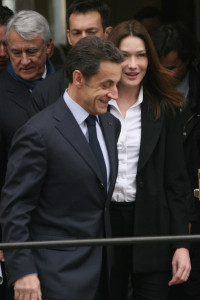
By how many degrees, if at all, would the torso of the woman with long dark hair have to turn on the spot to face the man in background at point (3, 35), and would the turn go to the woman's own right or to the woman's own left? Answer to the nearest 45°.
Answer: approximately 90° to the woman's own right

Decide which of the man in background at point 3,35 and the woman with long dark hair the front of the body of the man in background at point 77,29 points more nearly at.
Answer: the woman with long dark hair

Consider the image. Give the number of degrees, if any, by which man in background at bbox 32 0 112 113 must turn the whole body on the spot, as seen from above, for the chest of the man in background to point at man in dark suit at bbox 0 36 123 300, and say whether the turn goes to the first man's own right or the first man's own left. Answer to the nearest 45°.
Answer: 0° — they already face them

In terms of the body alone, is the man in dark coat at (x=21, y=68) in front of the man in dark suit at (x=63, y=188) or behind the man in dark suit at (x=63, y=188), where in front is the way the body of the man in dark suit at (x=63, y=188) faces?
behind

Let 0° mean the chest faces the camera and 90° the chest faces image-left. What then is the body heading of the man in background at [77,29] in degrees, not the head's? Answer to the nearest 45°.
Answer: approximately 0°

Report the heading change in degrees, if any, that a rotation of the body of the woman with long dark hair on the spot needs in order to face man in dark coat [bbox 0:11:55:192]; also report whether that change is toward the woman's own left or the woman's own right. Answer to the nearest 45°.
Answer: approximately 90° to the woman's own right

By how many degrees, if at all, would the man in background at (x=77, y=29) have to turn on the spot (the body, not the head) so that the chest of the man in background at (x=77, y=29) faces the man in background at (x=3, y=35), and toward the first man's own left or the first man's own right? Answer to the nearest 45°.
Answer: approximately 135° to the first man's own right

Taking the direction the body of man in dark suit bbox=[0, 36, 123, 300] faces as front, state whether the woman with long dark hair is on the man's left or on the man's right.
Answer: on the man's left

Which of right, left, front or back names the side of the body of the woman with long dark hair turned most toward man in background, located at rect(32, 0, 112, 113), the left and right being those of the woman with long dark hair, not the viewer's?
right

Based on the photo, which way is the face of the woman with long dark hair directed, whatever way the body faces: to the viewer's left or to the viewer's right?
to the viewer's left

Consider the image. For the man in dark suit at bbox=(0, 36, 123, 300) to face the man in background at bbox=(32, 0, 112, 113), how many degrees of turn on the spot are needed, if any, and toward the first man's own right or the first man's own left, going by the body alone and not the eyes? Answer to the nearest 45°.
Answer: approximately 135° to the first man's own left

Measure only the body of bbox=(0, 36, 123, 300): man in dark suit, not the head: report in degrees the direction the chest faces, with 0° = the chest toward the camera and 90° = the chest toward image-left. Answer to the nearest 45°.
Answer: approximately 315°

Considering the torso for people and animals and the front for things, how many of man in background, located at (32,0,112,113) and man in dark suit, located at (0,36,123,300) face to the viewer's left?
0
